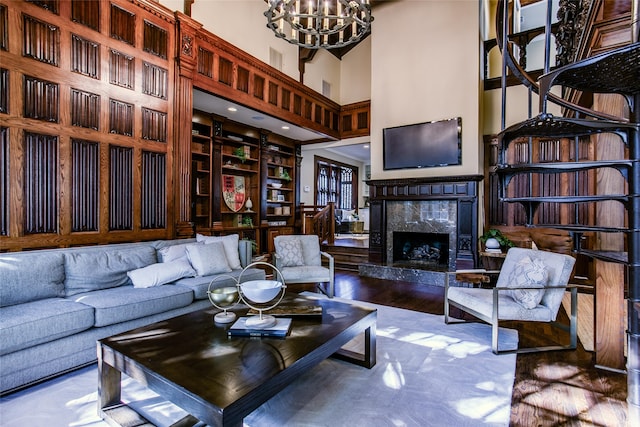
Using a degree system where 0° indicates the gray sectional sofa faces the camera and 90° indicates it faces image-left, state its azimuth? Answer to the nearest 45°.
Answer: approximately 315°

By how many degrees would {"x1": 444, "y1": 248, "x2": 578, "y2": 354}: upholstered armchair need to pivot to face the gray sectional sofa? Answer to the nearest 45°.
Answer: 0° — it already faces it

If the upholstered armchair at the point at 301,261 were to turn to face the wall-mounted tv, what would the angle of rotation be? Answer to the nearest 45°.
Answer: approximately 90° to its left

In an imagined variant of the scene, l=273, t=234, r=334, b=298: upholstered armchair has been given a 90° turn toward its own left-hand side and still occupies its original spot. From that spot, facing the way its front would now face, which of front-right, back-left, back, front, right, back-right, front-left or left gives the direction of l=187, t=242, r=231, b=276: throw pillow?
back

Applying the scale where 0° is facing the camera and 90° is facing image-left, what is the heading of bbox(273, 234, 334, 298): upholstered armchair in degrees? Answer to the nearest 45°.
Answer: approximately 315°

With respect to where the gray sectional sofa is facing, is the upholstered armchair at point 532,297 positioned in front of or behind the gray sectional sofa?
in front

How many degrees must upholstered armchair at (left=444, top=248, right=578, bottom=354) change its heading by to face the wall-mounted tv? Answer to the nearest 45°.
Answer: approximately 90° to its right

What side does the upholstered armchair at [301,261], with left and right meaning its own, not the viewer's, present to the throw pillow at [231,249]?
right

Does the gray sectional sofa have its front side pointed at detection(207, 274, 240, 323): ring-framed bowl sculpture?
yes

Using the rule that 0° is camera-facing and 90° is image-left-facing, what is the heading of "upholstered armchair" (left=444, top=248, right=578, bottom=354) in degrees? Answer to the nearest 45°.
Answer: approximately 45°

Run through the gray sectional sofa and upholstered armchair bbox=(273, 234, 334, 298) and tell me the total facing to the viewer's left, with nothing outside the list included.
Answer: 0
